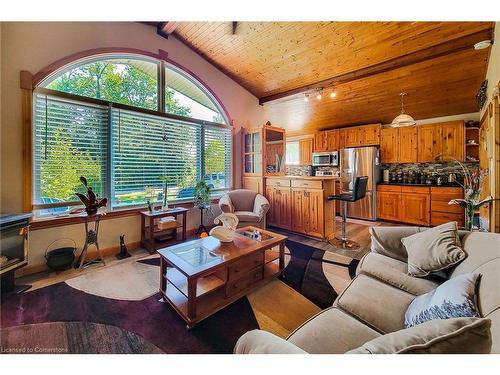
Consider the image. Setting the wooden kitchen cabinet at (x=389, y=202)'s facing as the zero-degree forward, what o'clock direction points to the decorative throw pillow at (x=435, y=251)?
The decorative throw pillow is roughly at 12 o'clock from the wooden kitchen cabinet.

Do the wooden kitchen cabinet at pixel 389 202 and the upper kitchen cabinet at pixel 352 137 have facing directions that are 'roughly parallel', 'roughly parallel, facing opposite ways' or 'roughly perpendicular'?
roughly parallel

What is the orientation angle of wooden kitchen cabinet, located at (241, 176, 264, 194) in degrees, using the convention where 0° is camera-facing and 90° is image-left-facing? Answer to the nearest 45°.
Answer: approximately 45°

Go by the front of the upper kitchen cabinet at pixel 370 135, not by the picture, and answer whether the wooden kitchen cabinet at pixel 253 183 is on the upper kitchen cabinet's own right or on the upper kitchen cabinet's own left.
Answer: on the upper kitchen cabinet's own right

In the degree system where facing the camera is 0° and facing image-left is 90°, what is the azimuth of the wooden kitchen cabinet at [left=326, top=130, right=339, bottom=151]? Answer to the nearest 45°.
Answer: approximately 0°

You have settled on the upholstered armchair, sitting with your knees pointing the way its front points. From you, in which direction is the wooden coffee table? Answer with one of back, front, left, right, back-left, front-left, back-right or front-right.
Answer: front

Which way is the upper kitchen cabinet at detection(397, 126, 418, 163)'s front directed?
toward the camera

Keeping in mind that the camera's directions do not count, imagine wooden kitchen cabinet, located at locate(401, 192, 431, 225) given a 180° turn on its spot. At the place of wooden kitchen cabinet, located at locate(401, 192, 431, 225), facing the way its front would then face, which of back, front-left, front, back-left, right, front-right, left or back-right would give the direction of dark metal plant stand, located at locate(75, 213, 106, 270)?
back-left

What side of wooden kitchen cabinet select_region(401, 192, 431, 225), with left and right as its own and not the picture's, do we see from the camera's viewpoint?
front

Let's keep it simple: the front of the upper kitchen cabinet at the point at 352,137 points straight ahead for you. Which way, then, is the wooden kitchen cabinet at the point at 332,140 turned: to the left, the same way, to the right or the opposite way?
the same way

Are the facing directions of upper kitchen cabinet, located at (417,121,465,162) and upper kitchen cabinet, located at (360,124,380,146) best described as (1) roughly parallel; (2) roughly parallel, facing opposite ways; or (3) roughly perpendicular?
roughly parallel

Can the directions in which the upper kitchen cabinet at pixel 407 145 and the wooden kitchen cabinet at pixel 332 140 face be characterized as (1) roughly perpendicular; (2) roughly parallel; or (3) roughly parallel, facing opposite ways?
roughly parallel

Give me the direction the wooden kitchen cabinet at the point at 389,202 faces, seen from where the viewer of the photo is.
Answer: facing the viewer
